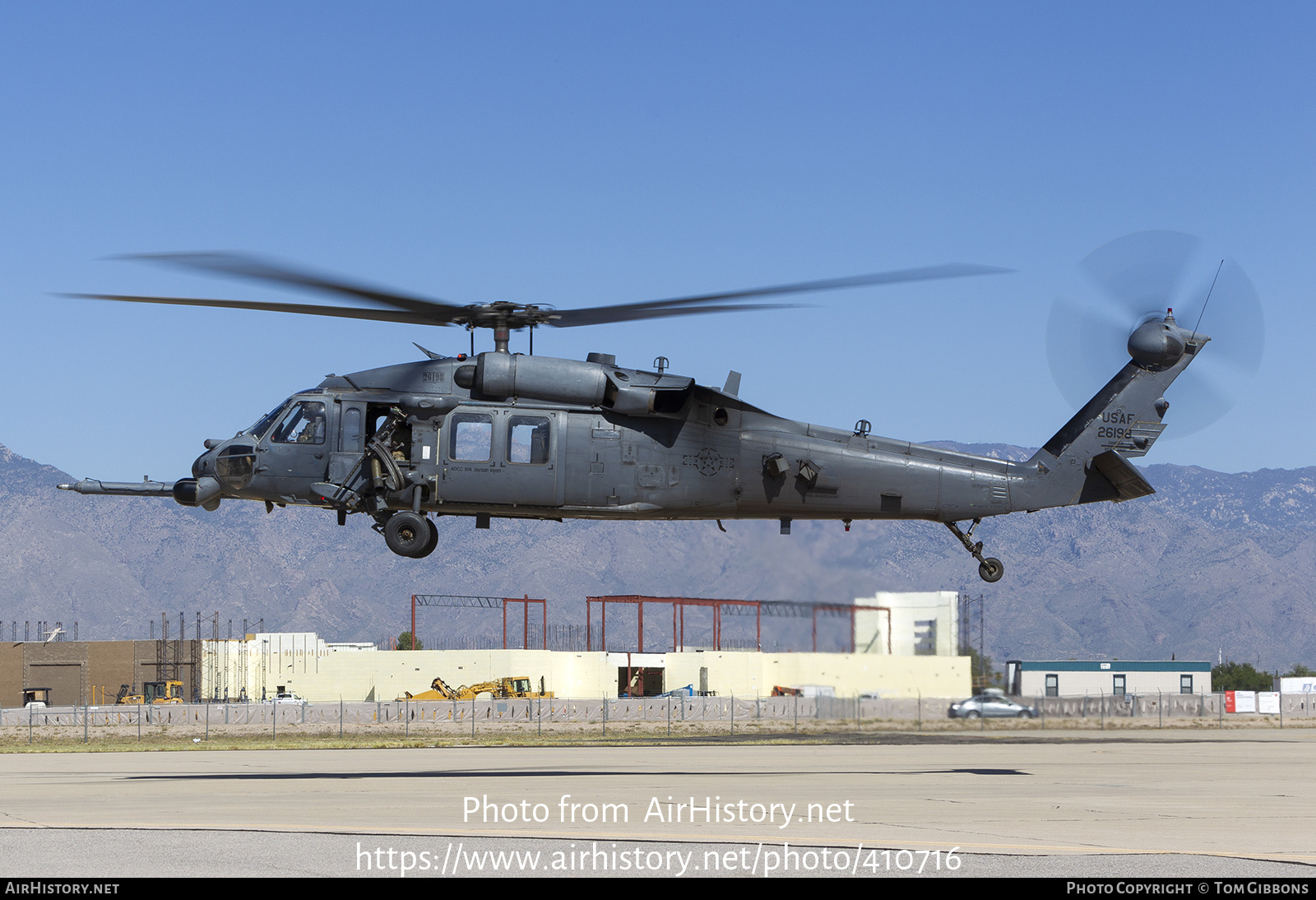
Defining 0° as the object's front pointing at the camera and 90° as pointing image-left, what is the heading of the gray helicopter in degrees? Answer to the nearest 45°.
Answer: approximately 90°
